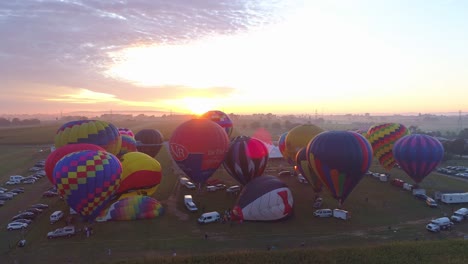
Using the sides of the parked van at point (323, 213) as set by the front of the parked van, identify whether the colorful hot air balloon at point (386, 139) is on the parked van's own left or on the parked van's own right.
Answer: on the parked van's own right

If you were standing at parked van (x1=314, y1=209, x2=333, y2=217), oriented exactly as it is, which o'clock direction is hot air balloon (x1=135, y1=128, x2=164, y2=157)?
The hot air balloon is roughly at 1 o'clock from the parked van.

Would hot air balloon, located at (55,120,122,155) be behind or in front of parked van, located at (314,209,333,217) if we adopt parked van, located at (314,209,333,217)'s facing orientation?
in front

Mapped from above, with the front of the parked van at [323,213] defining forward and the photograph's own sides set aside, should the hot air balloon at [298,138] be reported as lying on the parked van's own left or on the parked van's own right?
on the parked van's own right

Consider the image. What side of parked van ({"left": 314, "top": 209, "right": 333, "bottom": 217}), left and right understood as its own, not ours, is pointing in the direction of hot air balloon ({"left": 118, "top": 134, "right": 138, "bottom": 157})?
front

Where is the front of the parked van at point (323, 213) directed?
to the viewer's left

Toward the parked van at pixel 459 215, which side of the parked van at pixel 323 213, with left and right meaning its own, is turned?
back

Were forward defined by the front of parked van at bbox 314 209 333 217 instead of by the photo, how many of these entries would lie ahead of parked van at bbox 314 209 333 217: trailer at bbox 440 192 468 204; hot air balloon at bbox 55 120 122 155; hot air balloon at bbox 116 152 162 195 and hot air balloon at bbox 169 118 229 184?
3

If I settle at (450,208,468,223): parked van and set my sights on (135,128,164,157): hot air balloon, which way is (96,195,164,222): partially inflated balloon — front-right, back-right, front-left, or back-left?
front-left

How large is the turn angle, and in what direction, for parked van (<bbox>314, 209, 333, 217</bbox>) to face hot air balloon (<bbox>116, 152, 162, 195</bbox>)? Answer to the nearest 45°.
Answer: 0° — it already faces it

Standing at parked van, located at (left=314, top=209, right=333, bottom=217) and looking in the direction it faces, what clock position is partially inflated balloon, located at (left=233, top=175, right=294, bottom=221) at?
The partially inflated balloon is roughly at 11 o'clock from the parked van.

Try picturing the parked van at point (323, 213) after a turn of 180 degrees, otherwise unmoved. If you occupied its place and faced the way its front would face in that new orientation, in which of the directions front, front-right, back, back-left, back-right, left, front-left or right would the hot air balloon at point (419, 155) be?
front-left

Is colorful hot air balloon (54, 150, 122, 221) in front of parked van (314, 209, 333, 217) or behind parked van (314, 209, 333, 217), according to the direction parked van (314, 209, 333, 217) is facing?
in front

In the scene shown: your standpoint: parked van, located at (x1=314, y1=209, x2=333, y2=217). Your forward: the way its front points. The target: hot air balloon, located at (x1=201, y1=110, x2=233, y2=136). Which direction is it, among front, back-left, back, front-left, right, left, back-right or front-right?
front-right

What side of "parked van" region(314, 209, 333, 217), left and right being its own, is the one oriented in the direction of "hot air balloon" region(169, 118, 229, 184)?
front

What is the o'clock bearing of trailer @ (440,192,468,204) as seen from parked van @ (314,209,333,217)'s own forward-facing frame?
The trailer is roughly at 5 o'clock from the parked van.

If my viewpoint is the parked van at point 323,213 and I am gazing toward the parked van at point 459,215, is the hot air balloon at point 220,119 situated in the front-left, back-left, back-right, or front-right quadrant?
back-left

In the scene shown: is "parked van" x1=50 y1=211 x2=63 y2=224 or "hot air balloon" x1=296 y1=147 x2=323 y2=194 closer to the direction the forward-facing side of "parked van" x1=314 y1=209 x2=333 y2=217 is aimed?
the parked van
